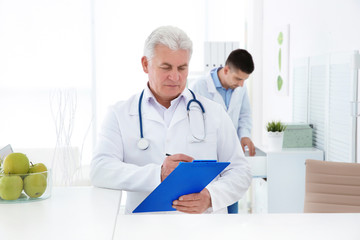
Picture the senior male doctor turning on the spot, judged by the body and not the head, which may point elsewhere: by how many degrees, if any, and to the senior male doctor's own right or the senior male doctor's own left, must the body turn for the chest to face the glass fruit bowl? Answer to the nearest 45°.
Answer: approximately 45° to the senior male doctor's own right

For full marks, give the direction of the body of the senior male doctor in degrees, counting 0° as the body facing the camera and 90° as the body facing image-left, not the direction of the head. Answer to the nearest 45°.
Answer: approximately 0°

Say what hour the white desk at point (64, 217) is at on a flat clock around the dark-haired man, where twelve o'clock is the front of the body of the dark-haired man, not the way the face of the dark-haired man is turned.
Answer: The white desk is roughly at 2 o'clock from the dark-haired man.

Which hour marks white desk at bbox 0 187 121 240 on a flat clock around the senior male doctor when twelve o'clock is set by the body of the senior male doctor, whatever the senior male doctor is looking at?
The white desk is roughly at 1 o'clock from the senior male doctor.

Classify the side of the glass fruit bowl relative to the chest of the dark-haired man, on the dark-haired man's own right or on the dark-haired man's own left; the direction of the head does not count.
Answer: on the dark-haired man's own right

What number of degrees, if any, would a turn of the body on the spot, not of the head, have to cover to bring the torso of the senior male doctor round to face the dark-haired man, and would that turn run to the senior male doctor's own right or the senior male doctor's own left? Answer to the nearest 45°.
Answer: approximately 180°

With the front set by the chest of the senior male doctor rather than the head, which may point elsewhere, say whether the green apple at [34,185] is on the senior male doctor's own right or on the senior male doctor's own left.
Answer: on the senior male doctor's own right

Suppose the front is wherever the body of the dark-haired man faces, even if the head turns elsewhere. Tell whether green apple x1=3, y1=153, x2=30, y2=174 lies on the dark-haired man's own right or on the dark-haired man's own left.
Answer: on the dark-haired man's own right

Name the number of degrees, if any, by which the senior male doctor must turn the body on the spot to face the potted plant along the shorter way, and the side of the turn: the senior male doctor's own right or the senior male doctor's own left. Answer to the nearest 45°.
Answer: approximately 135° to the senior male doctor's own left

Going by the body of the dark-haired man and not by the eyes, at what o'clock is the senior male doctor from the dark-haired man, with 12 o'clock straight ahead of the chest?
The senior male doctor is roughly at 2 o'clock from the dark-haired man.

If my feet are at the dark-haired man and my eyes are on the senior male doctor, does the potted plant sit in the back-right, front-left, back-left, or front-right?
back-left

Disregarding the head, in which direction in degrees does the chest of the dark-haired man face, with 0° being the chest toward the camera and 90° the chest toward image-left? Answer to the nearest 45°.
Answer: approximately 315°
